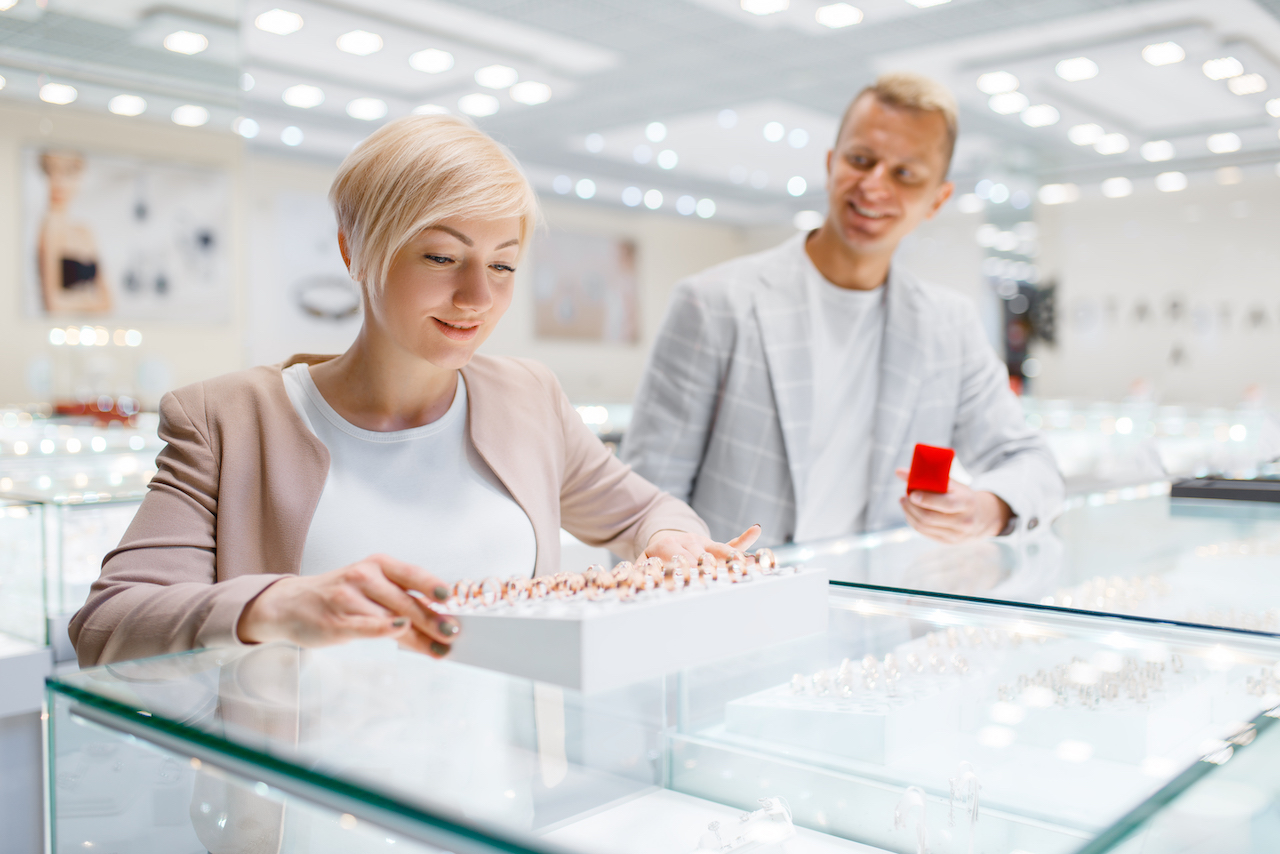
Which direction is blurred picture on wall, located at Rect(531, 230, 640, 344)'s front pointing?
toward the camera

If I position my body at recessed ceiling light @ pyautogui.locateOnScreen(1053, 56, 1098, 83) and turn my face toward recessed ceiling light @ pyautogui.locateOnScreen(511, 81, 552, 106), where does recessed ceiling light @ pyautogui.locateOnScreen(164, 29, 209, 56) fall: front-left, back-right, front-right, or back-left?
front-left

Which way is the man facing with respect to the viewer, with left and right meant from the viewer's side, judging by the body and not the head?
facing the viewer

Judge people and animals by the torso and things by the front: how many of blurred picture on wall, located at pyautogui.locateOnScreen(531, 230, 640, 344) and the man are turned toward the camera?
2

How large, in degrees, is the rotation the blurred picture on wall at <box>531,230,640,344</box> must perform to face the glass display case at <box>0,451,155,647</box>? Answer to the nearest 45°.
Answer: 0° — it already faces it

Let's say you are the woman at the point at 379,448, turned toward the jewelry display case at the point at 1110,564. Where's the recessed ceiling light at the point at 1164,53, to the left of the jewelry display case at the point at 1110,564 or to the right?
left

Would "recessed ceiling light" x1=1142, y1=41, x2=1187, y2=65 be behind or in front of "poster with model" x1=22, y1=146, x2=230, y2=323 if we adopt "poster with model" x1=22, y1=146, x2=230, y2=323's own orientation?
in front

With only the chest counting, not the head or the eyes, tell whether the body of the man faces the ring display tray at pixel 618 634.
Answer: yes

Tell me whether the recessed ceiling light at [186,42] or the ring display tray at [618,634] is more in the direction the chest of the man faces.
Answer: the ring display tray

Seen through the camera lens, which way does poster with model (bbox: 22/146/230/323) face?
facing the viewer and to the right of the viewer

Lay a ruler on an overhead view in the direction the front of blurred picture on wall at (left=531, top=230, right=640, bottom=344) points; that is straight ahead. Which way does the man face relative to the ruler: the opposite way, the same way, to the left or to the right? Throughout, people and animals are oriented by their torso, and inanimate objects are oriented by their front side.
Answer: the same way

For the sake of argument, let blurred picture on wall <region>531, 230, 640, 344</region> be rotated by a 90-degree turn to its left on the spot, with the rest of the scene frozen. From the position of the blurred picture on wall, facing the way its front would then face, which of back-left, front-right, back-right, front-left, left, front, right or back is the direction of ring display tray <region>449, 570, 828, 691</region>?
right

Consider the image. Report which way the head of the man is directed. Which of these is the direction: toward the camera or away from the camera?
toward the camera

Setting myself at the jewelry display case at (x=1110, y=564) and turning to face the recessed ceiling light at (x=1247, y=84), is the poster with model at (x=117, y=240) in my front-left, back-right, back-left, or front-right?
front-left

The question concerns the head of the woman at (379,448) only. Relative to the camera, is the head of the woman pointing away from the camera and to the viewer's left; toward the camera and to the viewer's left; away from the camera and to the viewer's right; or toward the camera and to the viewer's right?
toward the camera and to the viewer's right
